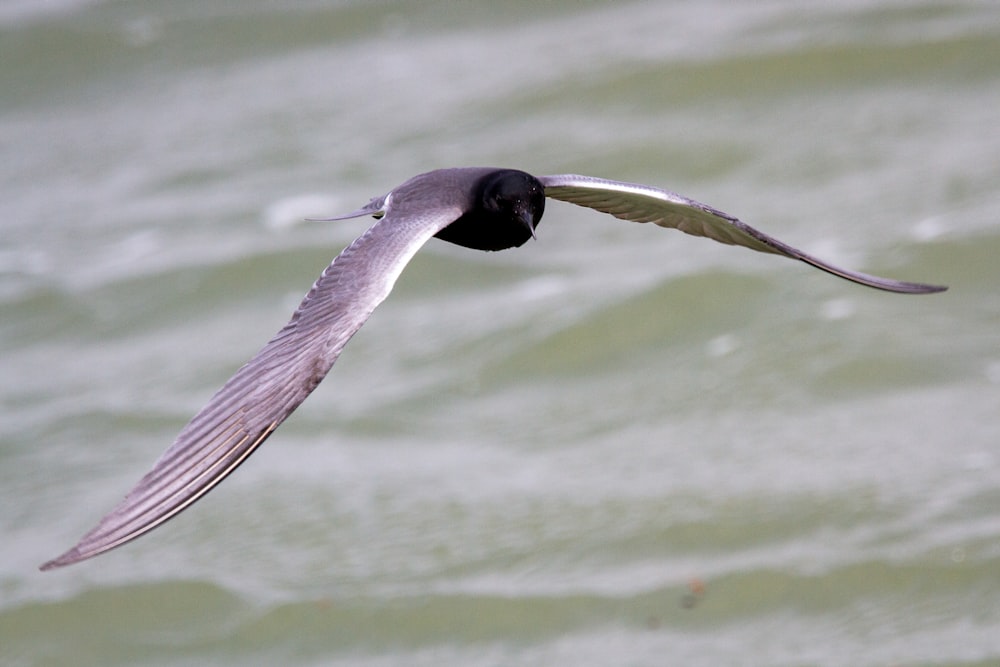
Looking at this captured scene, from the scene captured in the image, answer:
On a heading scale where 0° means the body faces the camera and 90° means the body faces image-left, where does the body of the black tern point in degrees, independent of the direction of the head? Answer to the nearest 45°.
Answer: approximately 315°
